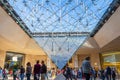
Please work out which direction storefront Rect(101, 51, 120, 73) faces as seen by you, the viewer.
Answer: facing the viewer and to the left of the viewer
